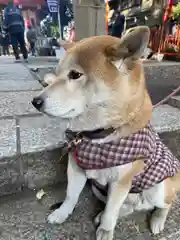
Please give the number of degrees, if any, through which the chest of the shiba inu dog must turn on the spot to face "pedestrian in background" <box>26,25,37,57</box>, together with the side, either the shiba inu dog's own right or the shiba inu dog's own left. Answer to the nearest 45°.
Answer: approximately 135° to the shiba inu dog's own right

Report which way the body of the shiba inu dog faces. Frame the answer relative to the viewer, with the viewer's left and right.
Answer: facing the viewer and to the left of the viewer
